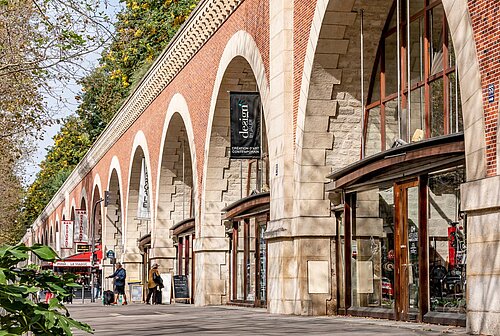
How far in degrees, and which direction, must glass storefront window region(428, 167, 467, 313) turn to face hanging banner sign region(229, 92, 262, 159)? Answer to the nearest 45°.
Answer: approximately 90° to its right

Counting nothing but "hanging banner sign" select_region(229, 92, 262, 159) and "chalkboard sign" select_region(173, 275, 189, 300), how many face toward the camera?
2

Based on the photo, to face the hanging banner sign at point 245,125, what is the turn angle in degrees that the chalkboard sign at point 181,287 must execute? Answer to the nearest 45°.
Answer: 0° — it already faces it

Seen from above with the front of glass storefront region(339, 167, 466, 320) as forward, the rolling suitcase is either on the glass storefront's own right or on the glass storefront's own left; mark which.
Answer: on the glass storefront's own right

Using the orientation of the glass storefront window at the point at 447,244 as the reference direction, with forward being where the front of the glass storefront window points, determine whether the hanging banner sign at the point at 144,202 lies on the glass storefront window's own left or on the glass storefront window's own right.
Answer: on the glass storefront window's own right

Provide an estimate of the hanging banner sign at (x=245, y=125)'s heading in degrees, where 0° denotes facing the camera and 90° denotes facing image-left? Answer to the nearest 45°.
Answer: approximately 0°
